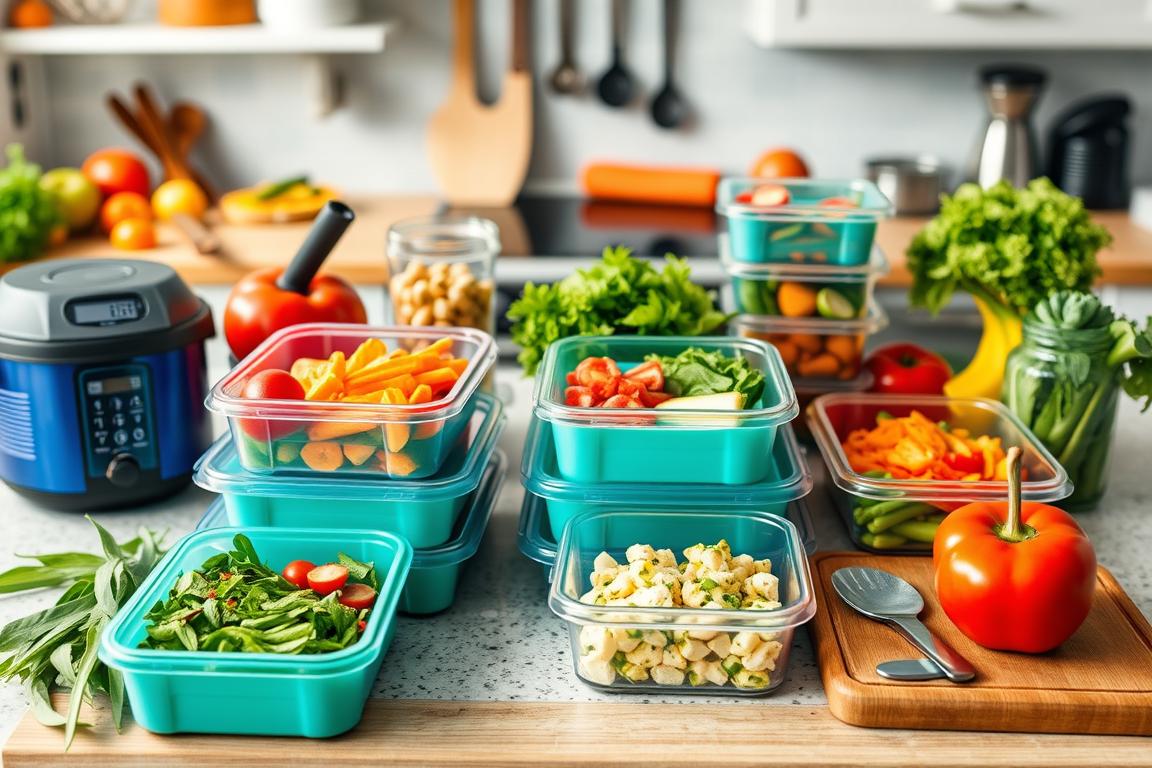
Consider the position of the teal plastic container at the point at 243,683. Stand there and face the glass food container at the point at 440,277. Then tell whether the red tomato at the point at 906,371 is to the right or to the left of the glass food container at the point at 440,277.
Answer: right

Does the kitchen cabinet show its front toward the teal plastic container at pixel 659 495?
yes

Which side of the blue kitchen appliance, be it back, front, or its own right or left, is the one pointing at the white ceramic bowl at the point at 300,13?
back

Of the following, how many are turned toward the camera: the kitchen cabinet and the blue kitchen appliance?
2

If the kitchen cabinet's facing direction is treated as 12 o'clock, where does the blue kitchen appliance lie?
The blue kitchen appliance is roughly at 1 o'clock from the kitchen cabinet.

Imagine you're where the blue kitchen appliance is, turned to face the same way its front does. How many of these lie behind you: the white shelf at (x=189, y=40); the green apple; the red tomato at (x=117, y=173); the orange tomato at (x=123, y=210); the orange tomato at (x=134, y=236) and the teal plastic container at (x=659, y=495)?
5

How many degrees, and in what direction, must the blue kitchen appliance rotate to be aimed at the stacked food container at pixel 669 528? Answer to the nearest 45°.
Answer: approximately 45° to its left
